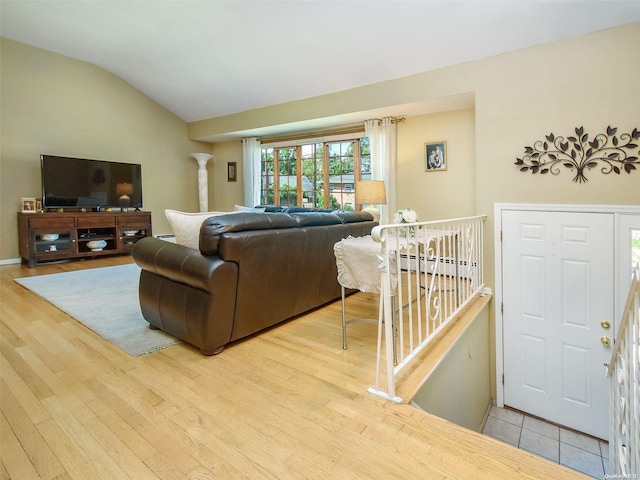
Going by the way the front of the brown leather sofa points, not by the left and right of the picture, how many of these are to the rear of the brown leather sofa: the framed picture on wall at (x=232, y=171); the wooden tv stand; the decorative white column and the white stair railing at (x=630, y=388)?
1

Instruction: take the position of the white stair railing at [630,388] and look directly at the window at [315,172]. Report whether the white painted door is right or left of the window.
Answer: right

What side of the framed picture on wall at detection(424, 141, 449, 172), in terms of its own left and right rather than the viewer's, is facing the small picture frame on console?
right

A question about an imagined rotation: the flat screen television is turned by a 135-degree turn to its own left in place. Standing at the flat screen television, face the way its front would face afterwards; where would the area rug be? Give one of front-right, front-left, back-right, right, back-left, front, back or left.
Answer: back

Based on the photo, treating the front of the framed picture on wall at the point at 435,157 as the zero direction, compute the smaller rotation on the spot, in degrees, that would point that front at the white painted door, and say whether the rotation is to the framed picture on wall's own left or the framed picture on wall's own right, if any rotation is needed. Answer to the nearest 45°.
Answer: approximately 45° to the framed picture on wall's own left

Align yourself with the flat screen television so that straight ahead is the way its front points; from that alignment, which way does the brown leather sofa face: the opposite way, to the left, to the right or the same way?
the opposite way

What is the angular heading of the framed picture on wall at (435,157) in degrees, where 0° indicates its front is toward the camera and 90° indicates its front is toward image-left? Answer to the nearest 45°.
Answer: approximately 0°

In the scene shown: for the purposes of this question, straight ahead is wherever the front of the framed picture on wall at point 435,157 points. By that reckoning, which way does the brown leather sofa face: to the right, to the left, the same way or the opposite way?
to the right

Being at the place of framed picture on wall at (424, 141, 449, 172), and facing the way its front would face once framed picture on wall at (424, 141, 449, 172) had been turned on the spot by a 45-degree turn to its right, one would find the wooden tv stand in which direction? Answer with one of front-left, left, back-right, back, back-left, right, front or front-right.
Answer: front-right

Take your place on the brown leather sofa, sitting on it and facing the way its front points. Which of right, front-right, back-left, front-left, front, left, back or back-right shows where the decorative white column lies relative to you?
front-right

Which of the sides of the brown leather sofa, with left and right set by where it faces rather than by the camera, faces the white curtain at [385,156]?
right

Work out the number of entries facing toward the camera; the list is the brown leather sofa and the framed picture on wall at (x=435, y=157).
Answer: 1
